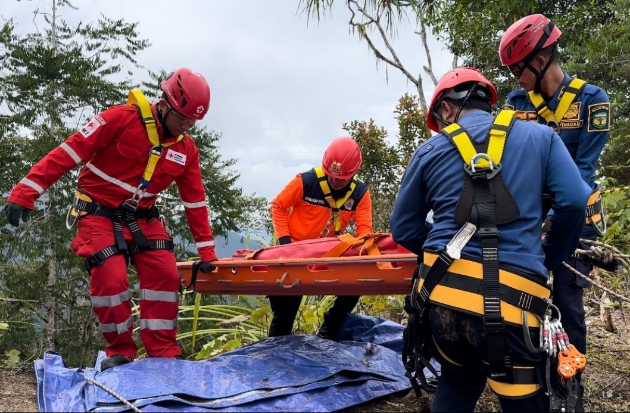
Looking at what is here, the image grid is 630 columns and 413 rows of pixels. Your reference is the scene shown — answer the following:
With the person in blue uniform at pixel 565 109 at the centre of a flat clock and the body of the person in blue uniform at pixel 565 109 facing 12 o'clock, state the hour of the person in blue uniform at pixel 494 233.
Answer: the person in blue uniform at pixel 494 233 is roughly at 11 o'clock from the person in blue uniform at pixel 565 109.

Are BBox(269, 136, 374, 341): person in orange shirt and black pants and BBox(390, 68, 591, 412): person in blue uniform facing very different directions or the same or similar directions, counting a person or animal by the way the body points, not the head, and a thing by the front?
very different directions

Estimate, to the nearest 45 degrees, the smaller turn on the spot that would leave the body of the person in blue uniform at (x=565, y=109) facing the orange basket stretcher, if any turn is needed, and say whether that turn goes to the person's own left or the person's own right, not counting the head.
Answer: approximately 45° to the person's own right

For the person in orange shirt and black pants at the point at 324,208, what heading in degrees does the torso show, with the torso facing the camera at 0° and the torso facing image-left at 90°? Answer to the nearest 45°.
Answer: approximately 0°

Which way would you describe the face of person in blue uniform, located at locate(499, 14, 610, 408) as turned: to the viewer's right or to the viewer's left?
to the viewer's left

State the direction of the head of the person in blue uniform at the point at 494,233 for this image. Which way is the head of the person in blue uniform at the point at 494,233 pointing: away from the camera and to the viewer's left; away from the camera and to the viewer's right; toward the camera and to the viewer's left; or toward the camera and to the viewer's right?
away from the camera and to the viewer's left

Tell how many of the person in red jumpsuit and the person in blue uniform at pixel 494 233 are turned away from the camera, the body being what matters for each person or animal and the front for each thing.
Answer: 1

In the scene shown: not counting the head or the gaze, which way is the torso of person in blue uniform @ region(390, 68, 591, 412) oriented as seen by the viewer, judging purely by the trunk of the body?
away from the camera

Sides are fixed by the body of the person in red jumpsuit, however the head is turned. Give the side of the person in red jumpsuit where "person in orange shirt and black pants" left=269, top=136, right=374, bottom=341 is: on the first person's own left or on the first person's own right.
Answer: on the first person's own left

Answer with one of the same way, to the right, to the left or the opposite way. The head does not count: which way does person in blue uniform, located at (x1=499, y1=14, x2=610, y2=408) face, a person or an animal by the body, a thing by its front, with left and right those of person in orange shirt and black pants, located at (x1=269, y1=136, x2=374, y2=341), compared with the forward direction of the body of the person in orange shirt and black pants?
to the right

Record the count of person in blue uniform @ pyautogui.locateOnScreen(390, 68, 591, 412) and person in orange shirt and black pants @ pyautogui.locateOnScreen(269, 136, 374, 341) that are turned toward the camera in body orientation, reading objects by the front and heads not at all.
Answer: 1

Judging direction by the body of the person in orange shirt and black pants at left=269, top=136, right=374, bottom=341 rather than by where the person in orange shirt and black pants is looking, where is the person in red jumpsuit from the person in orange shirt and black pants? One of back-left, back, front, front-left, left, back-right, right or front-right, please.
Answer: front-right
